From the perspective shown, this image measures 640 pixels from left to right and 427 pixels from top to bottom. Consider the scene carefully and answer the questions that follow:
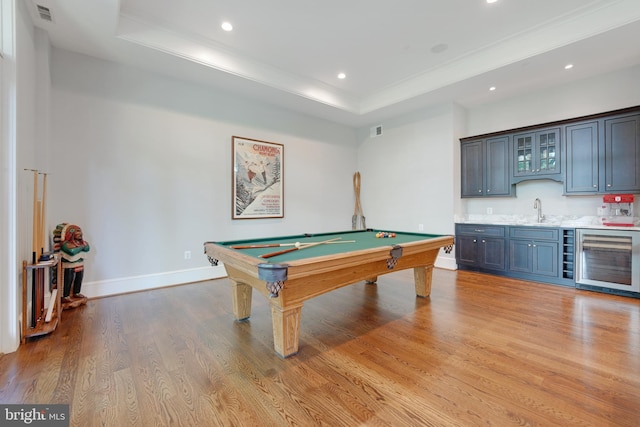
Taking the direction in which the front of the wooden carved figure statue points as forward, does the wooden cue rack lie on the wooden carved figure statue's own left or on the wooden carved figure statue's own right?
on the wooden carved figure statue's own right

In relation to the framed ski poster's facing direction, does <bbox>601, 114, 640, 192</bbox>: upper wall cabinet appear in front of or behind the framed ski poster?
in front

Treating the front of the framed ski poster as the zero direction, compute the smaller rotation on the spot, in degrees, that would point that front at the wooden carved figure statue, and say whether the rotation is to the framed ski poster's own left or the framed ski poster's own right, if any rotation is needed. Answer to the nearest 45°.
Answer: approximately 90° to the framed ski poster's own right

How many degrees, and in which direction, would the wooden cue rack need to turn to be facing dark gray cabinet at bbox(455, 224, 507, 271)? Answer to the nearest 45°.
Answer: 0° — it already faces it

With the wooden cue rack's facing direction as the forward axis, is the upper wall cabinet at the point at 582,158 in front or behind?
in front

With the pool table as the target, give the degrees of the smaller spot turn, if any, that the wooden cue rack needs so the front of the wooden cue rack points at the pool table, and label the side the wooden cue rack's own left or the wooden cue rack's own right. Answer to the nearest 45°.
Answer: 0° — it already faces it

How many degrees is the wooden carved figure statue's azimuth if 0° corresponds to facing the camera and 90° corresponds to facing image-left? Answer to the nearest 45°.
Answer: approximately 315°

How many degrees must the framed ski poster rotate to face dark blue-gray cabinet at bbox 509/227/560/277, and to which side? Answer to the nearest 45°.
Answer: approximately 45° to its left

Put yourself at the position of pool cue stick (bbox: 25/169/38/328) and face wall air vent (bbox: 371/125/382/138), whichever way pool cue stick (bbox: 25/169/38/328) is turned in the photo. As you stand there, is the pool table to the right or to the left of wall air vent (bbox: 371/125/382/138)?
right

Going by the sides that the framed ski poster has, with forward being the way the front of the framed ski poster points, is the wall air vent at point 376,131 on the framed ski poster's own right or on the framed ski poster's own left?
on the framed ski poster's own left
